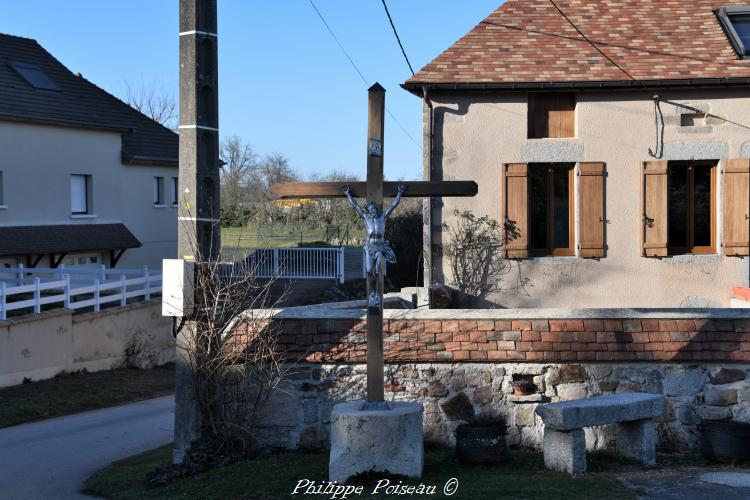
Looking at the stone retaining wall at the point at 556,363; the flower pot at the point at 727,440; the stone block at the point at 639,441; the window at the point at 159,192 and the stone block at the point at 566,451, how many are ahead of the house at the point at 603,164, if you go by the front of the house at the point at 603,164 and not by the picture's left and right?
4

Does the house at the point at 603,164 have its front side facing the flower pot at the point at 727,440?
yes

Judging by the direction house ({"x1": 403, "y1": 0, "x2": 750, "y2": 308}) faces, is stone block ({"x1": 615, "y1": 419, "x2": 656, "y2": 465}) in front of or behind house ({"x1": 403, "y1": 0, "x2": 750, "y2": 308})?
in front

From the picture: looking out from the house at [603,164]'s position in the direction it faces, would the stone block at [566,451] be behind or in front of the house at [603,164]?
in front

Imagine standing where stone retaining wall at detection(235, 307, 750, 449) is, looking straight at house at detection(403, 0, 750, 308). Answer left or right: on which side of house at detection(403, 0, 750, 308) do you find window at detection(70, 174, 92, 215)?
left

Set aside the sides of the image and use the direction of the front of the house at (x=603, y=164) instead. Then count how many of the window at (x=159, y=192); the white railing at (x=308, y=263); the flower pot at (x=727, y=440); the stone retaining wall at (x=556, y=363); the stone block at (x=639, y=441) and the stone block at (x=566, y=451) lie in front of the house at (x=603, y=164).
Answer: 4

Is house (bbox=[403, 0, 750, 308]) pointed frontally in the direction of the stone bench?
yes

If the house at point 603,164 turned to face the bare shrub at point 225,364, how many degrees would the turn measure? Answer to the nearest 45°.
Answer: approximately 45° to its right

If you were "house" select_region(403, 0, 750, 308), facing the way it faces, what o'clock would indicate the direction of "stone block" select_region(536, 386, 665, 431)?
The stone block is roughly at 12 o'clock from the house.

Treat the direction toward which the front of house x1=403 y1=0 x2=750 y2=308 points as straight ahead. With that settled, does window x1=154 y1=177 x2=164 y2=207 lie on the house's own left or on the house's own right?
on the house's own right

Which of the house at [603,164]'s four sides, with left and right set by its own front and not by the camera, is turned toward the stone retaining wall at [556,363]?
front

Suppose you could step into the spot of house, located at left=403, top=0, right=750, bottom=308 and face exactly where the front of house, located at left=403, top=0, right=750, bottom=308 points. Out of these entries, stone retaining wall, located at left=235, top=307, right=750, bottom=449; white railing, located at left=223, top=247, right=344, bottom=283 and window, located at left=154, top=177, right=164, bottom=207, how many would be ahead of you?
1

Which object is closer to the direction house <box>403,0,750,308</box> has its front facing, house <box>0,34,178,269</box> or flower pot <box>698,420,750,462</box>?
the flower pot

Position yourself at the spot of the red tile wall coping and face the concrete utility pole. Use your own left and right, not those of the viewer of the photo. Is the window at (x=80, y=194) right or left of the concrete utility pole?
right

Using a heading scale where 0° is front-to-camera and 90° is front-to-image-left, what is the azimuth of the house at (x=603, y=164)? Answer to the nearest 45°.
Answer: approximately 0°

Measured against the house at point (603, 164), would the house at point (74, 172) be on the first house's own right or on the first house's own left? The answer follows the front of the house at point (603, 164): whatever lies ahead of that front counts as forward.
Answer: on the first house's own right

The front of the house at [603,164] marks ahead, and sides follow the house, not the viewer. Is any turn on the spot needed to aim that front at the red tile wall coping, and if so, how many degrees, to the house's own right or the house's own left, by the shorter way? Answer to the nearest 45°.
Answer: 0° — it already faces it
